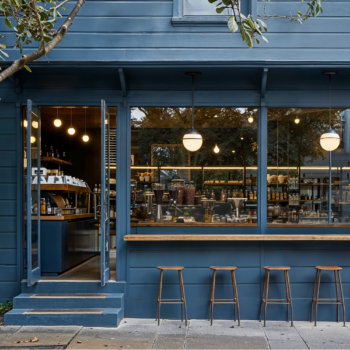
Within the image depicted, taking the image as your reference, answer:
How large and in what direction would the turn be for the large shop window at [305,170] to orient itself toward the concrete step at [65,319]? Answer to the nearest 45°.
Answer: approximately 45° to its right

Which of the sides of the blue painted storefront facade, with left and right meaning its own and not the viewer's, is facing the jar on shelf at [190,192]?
back

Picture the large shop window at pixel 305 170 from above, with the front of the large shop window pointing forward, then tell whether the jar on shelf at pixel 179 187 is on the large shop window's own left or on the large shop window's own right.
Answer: on the large shop window's own right

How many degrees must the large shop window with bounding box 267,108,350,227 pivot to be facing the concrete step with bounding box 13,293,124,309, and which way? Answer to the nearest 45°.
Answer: approximately 45° to its right

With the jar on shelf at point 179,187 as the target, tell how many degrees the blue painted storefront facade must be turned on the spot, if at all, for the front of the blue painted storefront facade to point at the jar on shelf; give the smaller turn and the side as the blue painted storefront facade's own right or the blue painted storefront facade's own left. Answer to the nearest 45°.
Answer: approximately 180°

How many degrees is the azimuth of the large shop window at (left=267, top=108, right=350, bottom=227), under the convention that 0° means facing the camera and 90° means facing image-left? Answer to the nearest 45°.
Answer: approximately 0°

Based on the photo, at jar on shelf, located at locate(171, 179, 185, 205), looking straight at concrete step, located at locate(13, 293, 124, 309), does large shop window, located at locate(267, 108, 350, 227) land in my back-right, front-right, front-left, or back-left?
back-left

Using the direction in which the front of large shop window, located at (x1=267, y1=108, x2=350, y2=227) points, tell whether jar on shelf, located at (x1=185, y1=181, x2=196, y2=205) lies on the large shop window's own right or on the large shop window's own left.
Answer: on the large shop window's own right
